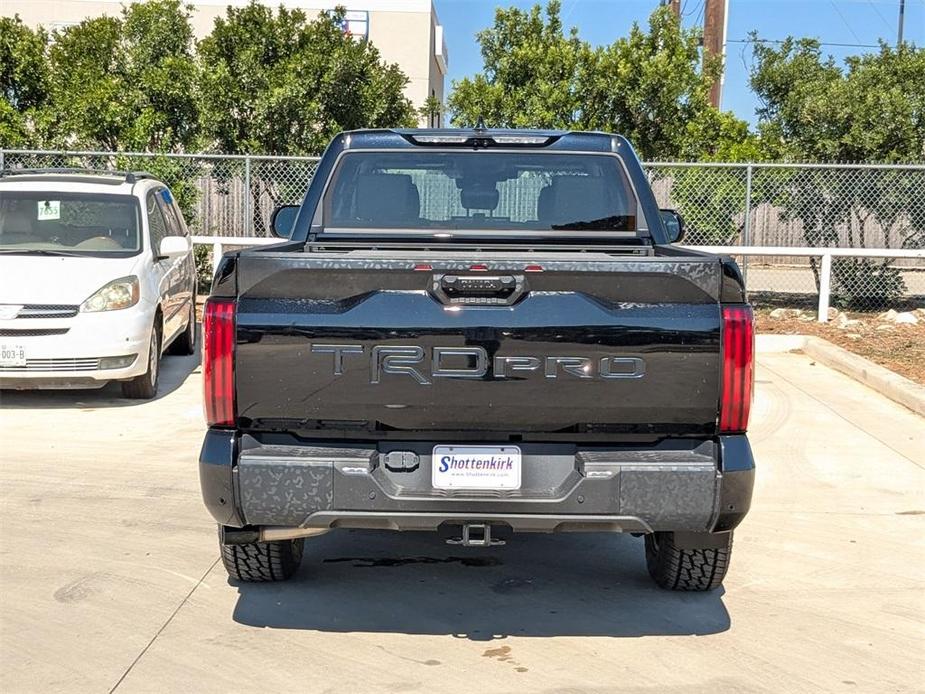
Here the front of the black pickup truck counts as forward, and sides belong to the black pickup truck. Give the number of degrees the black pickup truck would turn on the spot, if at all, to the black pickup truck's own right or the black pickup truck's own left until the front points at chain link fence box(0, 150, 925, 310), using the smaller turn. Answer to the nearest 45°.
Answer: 0° — it already faces it

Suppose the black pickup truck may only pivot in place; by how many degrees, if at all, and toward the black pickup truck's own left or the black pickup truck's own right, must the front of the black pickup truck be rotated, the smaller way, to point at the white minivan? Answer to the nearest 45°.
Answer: approximately 45° to the black pickup truck's own left

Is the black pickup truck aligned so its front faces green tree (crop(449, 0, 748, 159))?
yes

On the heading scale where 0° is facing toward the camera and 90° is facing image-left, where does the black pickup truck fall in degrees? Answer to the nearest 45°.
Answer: approximately 180°

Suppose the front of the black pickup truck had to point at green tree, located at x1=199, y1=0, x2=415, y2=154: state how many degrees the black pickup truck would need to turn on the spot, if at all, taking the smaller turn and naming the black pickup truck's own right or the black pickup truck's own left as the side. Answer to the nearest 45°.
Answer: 0° — it already faces it
